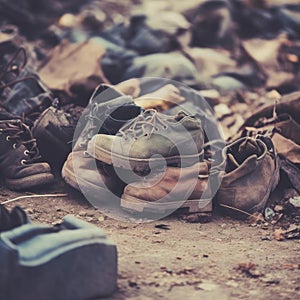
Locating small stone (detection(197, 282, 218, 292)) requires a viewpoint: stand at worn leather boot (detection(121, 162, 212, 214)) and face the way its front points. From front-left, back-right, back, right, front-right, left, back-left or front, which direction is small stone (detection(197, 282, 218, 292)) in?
left

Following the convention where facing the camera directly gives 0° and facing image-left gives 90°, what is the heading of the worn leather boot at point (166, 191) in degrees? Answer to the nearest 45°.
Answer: approximately 90°

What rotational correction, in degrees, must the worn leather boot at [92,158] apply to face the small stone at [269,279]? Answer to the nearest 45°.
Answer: approximately 90° to its left

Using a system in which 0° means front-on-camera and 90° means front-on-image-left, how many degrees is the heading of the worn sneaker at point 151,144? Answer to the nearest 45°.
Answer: approximately 90°

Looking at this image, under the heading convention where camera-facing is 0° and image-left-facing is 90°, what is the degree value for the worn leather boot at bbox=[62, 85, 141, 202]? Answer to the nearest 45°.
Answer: approximately 45°
